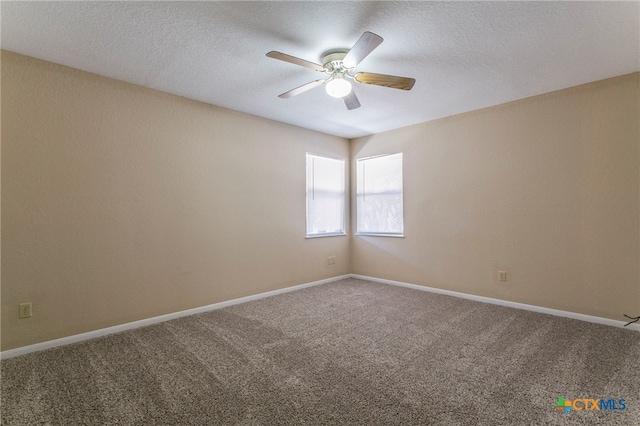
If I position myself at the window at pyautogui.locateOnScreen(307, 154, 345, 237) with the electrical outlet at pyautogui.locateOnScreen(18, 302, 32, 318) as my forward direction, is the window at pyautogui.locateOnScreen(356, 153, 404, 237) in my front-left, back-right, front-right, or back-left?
back-left

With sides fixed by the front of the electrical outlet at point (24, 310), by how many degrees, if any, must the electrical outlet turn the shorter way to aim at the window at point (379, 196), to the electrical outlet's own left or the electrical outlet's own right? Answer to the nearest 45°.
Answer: approximately 90° to the electrical outlet's own left

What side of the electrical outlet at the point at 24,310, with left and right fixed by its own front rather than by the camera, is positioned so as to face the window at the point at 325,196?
left

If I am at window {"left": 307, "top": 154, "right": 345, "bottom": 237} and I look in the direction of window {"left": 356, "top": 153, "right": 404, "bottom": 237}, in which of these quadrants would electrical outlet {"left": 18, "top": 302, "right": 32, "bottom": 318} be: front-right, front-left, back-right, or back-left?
back-right

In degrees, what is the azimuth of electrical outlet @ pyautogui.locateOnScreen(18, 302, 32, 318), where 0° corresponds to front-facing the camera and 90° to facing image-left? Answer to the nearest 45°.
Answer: approximately 0°
